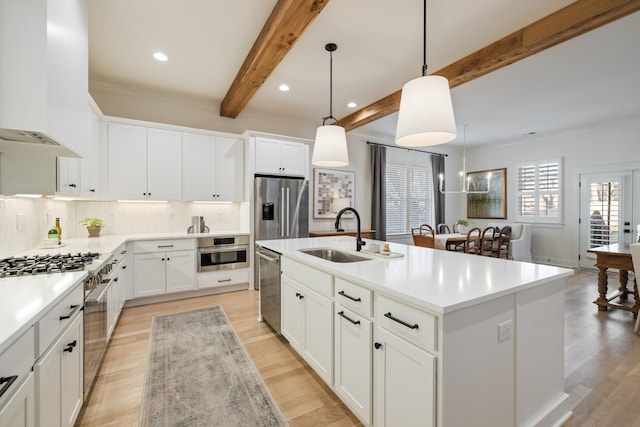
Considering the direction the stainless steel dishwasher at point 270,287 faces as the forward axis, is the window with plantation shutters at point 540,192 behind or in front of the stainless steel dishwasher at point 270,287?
behind

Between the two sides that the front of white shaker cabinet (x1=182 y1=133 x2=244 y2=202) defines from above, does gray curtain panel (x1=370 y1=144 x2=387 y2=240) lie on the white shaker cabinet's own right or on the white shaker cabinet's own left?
on the white shaker cabinet's own left

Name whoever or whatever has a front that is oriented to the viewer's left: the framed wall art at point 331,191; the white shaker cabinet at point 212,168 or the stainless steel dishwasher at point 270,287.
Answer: the stainless steel dishwasher

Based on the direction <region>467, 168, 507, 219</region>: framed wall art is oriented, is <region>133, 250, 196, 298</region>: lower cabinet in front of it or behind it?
in front

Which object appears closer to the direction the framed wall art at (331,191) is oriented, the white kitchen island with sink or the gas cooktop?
the white kitchen island with sink

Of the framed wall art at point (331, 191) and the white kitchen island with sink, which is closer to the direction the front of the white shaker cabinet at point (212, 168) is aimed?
the white kitchen island with sink

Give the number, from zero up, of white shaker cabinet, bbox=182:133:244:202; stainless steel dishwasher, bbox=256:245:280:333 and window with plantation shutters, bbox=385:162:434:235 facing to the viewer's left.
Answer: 1

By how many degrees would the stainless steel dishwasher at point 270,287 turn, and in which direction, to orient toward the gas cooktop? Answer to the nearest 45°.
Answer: approximately 45° to its left

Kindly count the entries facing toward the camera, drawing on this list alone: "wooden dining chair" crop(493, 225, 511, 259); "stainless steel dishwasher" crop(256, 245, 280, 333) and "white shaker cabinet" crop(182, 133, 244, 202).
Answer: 1

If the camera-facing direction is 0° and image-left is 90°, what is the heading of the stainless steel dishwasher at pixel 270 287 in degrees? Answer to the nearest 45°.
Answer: approximately 90°

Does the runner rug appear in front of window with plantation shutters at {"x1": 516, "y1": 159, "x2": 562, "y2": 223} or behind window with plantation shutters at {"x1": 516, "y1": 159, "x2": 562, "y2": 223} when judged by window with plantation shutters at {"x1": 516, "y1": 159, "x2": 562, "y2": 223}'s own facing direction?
in front

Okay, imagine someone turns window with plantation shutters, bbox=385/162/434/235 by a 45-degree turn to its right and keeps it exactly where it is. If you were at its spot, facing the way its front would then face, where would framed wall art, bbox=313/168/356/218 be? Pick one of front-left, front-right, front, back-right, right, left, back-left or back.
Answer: front-right

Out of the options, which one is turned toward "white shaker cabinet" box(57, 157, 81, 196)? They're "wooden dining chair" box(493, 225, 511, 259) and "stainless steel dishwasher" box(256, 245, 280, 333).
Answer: the stainless steel dishwasher

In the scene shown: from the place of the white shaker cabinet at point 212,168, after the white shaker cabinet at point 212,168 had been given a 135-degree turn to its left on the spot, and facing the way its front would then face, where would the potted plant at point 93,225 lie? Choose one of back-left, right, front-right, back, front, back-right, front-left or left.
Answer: back-left

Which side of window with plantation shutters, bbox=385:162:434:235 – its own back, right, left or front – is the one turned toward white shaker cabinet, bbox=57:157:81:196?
right
